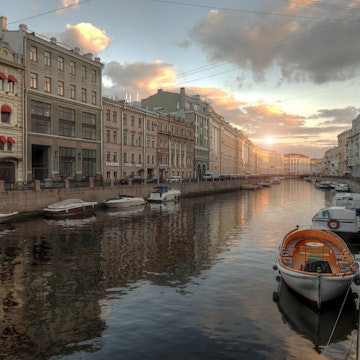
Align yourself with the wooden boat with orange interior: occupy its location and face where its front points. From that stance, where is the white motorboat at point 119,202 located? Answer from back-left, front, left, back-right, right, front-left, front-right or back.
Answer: back-right

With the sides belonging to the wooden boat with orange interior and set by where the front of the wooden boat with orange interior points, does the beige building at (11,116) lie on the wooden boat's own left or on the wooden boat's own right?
on the wooden boat's own right

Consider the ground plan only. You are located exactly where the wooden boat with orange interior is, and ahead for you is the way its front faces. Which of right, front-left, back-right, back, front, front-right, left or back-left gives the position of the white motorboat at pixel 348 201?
back

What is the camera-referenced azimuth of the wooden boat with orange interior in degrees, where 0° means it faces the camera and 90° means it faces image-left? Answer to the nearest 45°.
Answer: approximately 0°

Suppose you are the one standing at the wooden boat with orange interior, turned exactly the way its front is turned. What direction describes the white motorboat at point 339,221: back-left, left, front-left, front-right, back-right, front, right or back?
back
